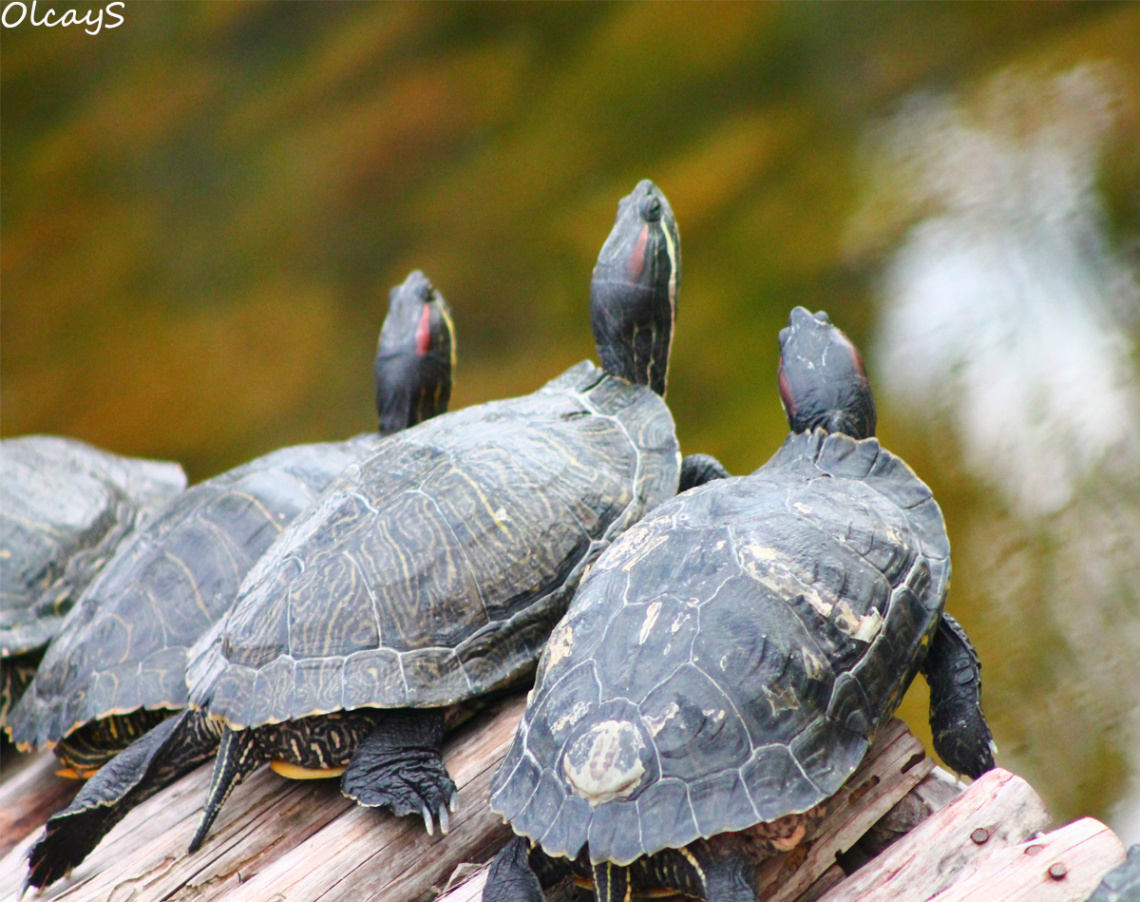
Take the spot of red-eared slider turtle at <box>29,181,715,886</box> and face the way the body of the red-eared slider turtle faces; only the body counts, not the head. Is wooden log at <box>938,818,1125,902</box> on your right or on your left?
on your right

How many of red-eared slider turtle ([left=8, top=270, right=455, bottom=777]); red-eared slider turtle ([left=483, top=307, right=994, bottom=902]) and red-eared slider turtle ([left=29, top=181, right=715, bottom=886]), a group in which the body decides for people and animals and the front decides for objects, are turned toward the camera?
0

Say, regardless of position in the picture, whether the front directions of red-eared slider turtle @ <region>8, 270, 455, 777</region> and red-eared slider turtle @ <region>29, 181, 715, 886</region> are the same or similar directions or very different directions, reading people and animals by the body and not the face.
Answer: same or similar directions

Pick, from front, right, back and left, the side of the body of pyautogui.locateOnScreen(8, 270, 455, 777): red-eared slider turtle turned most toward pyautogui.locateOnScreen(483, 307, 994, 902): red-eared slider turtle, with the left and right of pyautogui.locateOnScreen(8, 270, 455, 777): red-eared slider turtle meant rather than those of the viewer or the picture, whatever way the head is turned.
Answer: right

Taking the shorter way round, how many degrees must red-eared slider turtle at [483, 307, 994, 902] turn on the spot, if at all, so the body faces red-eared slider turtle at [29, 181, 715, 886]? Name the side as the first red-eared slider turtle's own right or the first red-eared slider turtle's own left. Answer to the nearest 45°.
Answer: approximately 90° to the first red-eared slider turtle's own left

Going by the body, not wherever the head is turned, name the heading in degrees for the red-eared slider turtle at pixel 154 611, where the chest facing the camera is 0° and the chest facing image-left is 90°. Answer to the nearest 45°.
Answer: approximately 225°

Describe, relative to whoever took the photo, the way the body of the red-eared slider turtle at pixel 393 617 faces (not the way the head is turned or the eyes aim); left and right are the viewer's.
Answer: facing away from the viewer and to the right of the viewer

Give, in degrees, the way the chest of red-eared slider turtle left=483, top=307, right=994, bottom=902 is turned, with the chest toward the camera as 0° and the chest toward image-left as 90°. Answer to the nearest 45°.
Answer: approximately 225°

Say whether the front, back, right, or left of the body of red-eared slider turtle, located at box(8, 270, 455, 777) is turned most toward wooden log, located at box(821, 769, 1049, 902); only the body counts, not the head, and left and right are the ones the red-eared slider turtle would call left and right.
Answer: right

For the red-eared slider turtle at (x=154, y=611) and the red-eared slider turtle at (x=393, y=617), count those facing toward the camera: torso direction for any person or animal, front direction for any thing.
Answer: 0

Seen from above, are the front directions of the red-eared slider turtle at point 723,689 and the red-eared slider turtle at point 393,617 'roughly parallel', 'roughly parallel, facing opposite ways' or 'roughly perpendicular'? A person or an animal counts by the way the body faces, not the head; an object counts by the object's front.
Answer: roughly parallel
